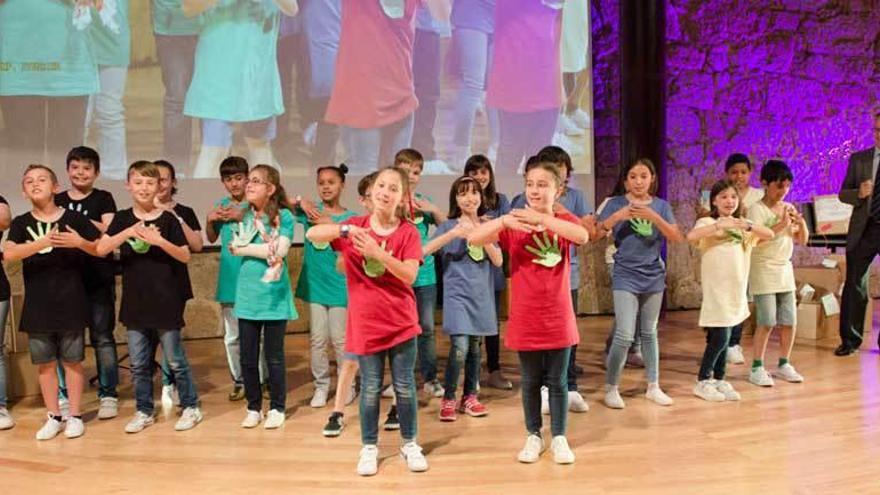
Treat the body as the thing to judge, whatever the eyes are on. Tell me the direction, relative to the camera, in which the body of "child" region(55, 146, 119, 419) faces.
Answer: toward the camera

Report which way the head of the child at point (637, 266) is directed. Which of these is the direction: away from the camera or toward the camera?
toward the camera

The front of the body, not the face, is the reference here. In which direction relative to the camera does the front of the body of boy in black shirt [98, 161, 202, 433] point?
toward the camera

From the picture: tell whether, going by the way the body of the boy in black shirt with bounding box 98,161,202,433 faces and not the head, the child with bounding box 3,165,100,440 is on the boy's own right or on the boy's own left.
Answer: on the boy's own right

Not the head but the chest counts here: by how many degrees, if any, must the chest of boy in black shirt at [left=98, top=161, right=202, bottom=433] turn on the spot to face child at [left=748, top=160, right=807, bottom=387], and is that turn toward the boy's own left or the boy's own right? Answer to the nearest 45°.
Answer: approximately 90° to the boy's own left

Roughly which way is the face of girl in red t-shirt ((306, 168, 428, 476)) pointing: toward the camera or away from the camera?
toward the camera

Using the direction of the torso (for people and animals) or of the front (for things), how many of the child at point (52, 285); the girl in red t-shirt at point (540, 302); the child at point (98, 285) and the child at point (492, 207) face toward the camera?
4

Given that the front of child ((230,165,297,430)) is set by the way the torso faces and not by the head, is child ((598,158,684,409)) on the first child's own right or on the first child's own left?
on the first child's own left

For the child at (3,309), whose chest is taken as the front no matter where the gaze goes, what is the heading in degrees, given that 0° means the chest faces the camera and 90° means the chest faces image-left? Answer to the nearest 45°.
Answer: approximately 315°

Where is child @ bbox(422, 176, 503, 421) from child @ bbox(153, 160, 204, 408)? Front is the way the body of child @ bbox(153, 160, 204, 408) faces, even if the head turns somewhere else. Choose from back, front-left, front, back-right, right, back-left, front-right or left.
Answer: front-left

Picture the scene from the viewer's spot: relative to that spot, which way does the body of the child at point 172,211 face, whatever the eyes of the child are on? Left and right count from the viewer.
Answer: facing the viewer
